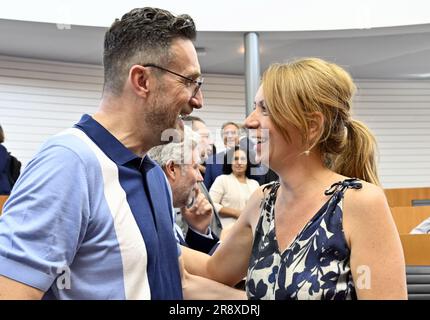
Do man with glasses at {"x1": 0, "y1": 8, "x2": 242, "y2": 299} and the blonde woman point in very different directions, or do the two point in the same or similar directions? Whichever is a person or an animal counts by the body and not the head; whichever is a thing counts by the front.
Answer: very different directions

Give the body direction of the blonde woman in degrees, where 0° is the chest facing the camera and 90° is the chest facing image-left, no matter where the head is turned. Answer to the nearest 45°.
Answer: approximately 45°

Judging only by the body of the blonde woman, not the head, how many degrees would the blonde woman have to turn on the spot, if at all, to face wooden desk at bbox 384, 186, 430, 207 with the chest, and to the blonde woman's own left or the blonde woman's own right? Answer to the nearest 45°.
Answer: approximately 135° to the blonde woman's own right

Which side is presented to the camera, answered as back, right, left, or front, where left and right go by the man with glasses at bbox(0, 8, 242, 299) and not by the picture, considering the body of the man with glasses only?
right

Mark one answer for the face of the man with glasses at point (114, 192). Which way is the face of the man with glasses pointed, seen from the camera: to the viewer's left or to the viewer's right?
to the viewer's right

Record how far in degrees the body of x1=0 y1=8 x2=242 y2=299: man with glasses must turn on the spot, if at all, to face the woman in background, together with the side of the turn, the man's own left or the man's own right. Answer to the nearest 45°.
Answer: approximately 90° to the man's own left

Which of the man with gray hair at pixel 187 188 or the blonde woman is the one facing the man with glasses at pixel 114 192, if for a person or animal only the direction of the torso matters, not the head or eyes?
the blonde woman
